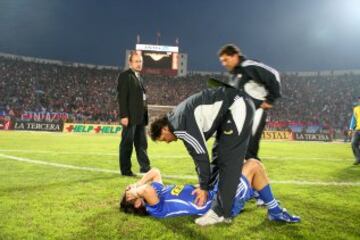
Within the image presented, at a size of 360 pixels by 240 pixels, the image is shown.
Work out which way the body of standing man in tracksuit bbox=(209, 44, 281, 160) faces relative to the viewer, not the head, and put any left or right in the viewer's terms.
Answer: facing the viewer and to the left of the viewer

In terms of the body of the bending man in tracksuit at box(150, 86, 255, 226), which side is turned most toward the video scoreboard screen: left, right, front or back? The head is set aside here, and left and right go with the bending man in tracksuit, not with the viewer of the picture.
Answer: right

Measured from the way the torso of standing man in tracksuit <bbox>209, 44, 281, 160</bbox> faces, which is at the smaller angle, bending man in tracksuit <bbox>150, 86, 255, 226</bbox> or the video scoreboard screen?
the bending man in tracksuit

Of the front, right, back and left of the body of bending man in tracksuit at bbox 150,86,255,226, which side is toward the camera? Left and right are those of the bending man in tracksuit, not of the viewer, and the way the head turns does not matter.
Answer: left

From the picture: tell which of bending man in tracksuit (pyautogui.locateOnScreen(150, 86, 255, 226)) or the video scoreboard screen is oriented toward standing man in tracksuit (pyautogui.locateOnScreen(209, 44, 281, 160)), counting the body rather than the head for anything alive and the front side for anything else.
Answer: the video scoreboard screen

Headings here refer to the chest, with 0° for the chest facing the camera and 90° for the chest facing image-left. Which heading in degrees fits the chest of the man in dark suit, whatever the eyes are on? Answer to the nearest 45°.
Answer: approximately 315°

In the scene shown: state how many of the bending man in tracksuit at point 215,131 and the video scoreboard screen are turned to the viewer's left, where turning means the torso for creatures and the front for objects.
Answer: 1

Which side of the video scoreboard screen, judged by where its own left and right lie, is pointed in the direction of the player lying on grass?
front

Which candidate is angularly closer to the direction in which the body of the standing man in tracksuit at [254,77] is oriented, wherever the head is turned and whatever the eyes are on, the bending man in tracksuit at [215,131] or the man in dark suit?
the bending man in tracksuit

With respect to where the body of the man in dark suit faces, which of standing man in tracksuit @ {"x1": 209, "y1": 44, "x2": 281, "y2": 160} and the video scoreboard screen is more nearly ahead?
the standing man in tracksuit

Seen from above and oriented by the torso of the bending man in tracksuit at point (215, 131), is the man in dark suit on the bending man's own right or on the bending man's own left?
on the bending man's own right

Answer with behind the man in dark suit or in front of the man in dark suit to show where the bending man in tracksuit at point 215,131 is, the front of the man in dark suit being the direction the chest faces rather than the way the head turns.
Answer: in front

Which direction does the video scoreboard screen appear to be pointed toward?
toward the camera

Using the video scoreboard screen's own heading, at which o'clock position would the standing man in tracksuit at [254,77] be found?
The standing man in tracksuit is roughly at 12 o'clock from the video scoreboard screen.
